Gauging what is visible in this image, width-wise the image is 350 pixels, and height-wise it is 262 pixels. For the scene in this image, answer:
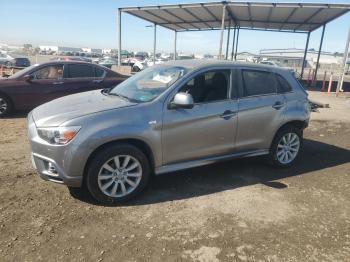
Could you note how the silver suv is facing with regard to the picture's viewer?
facing the viewer and to the left of the viewer

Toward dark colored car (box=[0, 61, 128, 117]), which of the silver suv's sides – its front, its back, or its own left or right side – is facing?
right

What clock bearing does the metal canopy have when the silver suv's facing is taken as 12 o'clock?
The metal canopy is roughly at 5 o'clock from the silver suv.

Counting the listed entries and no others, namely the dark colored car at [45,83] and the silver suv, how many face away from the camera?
0

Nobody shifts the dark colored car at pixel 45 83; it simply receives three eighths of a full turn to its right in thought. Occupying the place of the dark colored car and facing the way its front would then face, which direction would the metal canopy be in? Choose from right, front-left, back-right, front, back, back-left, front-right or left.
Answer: front

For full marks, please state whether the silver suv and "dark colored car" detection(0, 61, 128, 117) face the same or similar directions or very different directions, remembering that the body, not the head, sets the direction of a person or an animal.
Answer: same or similar directions

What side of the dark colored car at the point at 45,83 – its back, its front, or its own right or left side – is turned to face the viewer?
left

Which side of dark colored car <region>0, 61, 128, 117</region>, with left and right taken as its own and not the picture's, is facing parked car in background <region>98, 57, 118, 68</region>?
right

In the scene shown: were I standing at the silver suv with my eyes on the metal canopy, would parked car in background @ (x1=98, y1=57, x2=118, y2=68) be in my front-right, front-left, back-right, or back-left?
front-left
